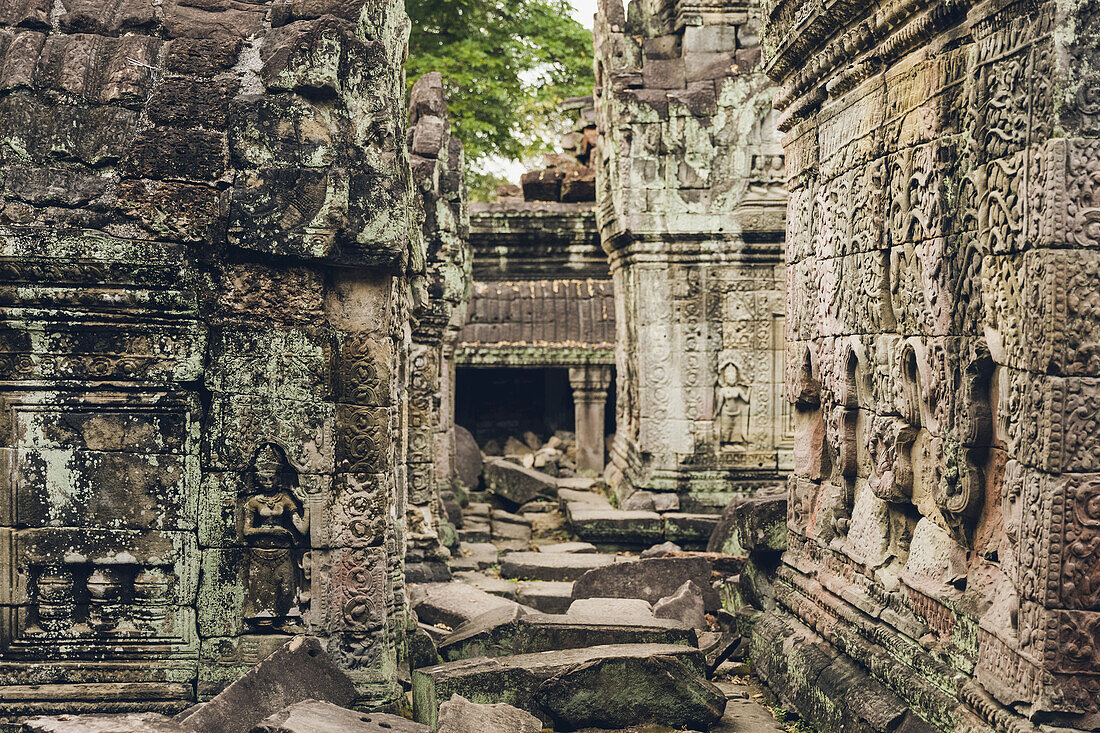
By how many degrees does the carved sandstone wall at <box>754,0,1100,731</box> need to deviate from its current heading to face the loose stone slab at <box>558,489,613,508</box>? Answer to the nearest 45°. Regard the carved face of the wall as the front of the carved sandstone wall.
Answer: approximately 90° to its right
